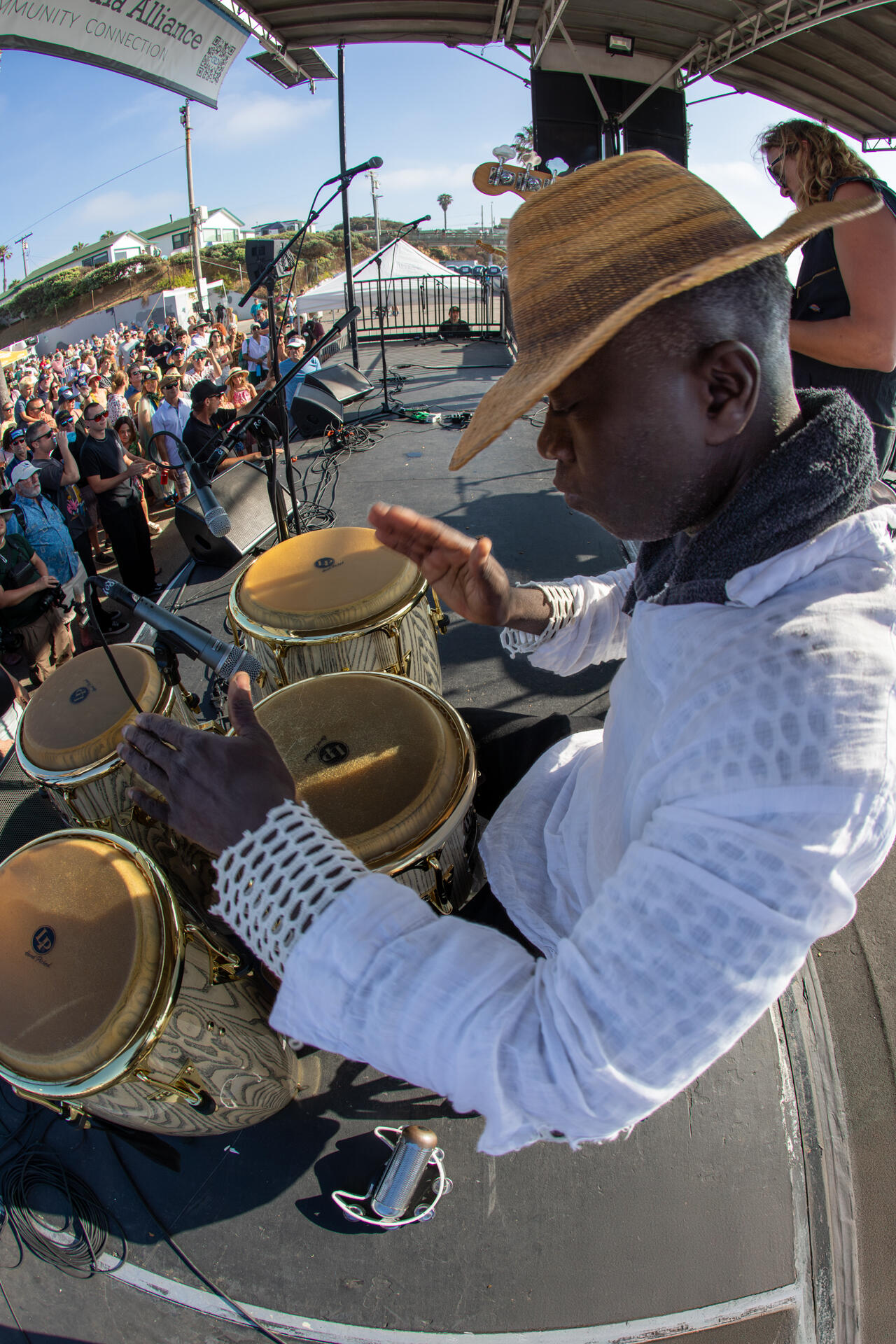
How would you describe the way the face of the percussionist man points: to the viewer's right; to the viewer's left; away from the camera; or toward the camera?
to the viewer's left

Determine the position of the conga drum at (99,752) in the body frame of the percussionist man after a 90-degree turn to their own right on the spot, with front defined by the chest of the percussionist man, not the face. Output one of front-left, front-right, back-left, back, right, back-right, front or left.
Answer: front-left

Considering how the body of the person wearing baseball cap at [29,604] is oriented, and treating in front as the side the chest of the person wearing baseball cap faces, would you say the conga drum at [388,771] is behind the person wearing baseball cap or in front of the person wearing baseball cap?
in front

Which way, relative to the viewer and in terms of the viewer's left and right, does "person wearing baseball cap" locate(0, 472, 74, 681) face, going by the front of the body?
facing the viewer and to the right of the viewer

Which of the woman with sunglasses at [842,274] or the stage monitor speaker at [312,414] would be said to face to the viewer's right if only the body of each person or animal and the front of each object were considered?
the stage monitor speaker

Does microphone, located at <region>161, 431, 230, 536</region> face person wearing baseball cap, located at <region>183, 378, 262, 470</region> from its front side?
no

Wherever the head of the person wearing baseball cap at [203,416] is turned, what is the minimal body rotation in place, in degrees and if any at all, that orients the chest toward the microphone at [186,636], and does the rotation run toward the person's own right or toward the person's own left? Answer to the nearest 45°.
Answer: approximately 90° to the person's own right

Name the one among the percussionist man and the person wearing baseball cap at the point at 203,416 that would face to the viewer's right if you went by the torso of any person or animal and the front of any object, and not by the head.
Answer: the person wearing baseball cap

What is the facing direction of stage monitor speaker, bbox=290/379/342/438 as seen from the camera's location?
facing to the right of the viewer

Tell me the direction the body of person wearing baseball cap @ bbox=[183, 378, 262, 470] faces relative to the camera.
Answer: to the viewer's right

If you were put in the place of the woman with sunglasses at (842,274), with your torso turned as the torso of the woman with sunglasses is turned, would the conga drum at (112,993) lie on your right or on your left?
on your left

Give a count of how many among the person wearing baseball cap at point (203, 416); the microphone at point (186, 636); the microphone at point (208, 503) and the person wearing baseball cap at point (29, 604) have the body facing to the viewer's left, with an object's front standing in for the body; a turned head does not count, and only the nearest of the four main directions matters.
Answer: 0

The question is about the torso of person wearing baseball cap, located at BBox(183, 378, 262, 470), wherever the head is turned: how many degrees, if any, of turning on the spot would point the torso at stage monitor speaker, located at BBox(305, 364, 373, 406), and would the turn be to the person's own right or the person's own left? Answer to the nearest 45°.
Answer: approximately 45° to the person's own left

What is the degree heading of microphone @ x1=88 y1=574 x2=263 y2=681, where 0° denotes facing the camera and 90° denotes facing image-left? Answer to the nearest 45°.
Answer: approximately 270°

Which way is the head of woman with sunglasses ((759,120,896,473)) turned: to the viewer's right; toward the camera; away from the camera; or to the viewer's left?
to the viewer's left
